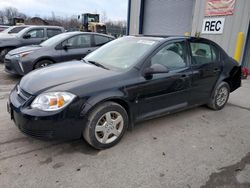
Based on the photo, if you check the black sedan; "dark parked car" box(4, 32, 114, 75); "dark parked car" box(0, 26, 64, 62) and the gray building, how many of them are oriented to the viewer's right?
0

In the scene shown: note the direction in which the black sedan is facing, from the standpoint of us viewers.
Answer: facing the viewer and to the left of the viewer

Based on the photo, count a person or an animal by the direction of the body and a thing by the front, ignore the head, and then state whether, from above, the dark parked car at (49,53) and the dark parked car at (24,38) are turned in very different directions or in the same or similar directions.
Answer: same or similar directions

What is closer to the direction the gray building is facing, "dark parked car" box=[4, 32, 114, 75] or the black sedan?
the black sedan

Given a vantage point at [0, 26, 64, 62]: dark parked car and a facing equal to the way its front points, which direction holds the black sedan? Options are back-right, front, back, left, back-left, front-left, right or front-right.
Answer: front-left

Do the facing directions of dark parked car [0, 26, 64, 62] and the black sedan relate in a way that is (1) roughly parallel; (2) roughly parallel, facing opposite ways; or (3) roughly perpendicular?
roughly parallel

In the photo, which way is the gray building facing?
toward the camera

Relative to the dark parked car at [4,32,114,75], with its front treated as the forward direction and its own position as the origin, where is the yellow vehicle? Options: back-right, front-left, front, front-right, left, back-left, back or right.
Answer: back-right

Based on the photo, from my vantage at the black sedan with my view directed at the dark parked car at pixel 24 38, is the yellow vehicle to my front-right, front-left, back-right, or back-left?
front-right

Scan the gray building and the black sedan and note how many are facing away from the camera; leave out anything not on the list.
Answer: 0

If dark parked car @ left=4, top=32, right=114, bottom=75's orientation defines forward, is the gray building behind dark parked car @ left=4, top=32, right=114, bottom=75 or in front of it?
behind

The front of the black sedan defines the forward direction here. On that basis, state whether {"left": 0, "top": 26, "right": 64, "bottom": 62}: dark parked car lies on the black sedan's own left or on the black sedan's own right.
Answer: on the black sedan's own right

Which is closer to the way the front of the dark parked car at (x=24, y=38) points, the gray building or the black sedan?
the black sedan

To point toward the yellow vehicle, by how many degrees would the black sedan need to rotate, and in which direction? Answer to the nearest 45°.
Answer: approximately 135° to its right
